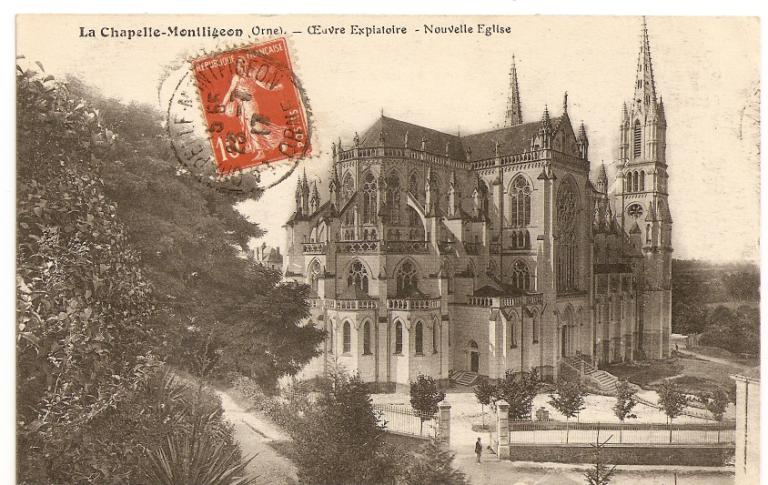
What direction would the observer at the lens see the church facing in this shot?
facing away from the viewer and to the right of the viewer

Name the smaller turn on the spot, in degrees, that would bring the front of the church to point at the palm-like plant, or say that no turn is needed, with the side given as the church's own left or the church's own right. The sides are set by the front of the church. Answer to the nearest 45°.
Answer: approximately 180°

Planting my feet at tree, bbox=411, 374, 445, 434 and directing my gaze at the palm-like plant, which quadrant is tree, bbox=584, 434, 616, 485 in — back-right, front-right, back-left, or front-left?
front-left

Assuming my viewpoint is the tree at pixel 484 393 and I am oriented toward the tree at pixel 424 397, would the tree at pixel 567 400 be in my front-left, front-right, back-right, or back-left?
back-left

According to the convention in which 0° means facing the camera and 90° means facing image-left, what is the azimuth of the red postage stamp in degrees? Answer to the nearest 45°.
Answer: approximately 0°
